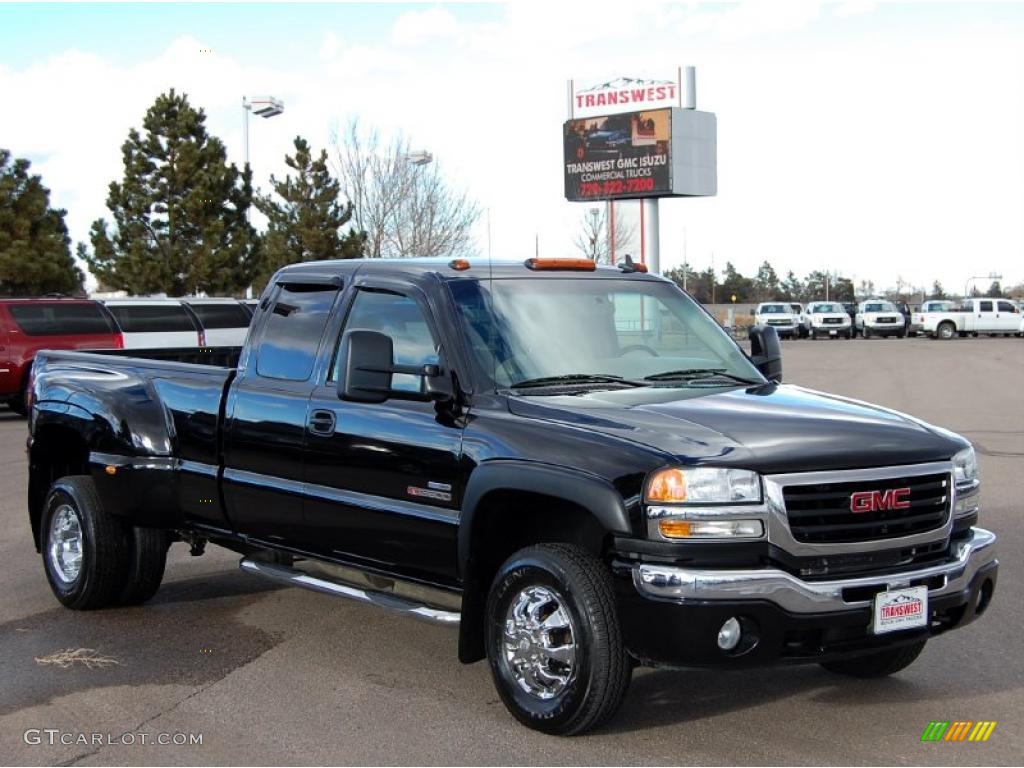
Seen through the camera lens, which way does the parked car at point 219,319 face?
facing away from the viewer and to the left of the viewer

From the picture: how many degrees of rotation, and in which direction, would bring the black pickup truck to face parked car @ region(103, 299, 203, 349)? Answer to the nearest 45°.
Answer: approximately 135° to its left

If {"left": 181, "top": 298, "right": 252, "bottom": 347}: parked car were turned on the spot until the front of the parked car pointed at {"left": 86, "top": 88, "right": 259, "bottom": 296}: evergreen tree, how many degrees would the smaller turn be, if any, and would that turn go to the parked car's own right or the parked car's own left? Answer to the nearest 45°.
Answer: approximately 45° to the parked car's own right

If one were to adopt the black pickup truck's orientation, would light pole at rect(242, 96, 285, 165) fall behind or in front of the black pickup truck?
behind

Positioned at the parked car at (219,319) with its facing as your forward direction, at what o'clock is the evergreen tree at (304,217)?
The evergreen tree is roughly at 2 o'clock from the parked car.

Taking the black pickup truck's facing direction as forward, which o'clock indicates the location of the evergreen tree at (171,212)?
The evergreen tree is roughly at 7 o'clock from the black pickup truck.

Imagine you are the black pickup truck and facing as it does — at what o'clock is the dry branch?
The dry branch is roughly at 5 o'clock from the black pickup truck.

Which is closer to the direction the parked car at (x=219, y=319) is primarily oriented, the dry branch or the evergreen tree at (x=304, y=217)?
the evergreen tree

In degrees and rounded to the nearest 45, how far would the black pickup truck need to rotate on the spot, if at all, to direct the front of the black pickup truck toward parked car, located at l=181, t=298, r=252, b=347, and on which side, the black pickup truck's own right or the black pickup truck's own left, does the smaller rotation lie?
approximately 135° to the black pickup truck's own left

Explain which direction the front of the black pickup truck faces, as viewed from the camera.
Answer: facing the viewer and to the right of the viewer

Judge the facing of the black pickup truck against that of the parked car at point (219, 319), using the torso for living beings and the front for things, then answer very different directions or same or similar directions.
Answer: very different directions

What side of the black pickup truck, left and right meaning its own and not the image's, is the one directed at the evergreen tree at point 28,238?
back
